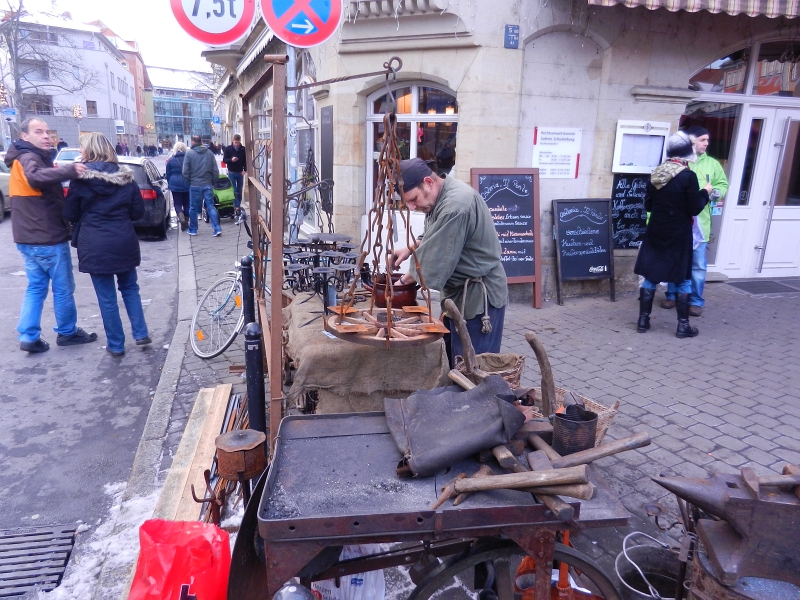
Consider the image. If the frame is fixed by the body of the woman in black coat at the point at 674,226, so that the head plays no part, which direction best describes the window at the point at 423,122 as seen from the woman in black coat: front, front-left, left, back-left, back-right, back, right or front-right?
back-left

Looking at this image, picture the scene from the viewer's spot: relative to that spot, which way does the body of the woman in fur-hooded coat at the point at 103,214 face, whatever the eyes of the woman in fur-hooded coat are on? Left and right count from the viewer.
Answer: facing away from the viewer

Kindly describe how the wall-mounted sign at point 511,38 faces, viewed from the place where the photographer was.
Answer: facing the viewer

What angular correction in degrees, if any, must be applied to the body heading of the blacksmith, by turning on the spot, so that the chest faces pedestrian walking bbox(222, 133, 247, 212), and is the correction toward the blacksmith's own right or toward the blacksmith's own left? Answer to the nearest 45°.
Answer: approximately 45° to the blacksmith's own right

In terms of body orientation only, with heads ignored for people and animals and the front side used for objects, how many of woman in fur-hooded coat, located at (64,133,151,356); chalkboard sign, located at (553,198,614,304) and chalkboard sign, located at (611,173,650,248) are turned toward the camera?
2

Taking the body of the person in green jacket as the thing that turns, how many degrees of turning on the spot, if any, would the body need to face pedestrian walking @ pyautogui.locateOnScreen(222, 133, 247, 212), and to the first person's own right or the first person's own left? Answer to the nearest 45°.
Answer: approximately 45° to the first person's own right

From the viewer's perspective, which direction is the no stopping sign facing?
toward the camera

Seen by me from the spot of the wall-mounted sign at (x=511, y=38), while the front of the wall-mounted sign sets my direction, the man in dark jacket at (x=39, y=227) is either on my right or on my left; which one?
on my right

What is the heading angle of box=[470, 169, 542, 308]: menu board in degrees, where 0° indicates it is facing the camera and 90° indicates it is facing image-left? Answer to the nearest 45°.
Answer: approximately 0°

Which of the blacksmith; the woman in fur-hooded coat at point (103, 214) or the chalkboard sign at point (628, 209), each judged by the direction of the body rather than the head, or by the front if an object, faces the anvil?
the chalkboard sign

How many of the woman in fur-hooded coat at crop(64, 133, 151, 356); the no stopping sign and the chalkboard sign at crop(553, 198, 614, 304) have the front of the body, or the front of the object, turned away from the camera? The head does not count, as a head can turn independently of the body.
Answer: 1

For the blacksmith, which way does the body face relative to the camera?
to the viewer's left

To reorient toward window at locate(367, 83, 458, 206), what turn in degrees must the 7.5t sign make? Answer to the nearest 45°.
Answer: approximately 135° to its left

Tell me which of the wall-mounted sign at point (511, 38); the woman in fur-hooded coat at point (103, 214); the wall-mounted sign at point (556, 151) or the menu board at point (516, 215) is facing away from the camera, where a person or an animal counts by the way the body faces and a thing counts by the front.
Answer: the woman in fur-hooded coat

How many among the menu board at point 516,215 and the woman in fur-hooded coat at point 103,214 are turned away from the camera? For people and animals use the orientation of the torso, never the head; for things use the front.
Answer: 1

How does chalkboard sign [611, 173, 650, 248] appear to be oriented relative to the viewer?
toward the camera

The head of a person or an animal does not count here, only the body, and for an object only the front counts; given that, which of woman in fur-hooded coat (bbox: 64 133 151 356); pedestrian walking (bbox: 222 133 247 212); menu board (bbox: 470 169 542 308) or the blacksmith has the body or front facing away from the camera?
the woman in fur-hooded coat

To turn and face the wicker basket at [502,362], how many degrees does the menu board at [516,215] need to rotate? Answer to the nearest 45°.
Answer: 0° — it already faces it
